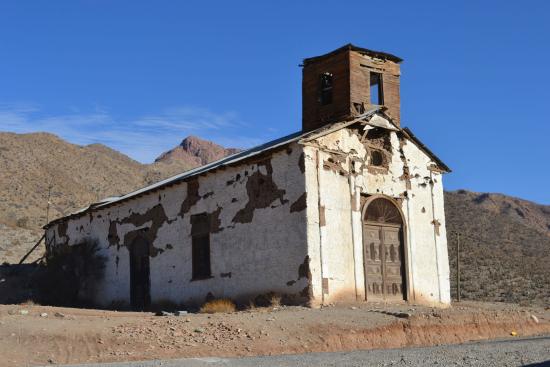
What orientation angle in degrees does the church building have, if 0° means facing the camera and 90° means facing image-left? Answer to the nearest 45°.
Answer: approximately 315°

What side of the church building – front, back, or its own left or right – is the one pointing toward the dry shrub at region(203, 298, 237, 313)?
right
